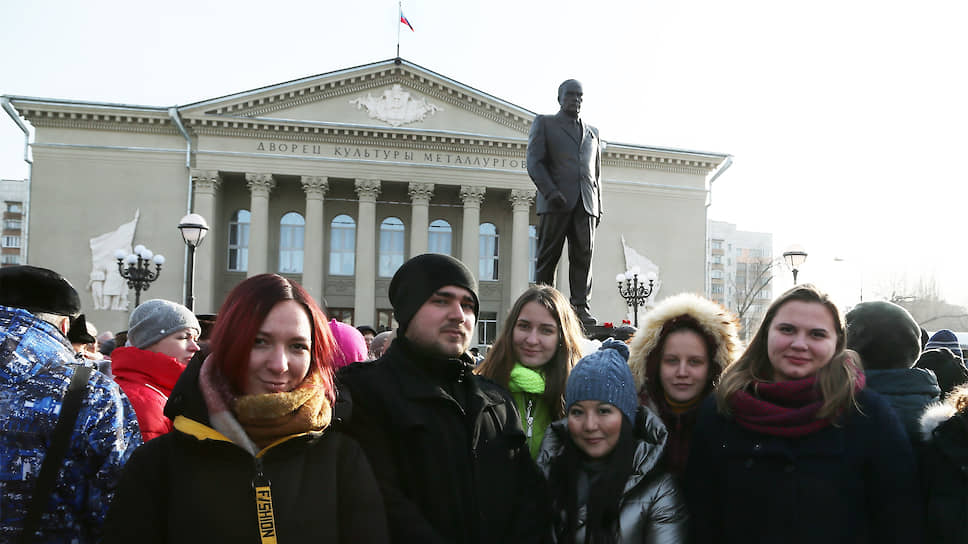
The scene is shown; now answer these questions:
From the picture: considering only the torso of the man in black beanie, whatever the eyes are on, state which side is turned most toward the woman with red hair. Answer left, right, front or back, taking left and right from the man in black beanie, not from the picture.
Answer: right

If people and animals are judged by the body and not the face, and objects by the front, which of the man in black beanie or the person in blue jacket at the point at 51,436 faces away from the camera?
the person in blue jacket

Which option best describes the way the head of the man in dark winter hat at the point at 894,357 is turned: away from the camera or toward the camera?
away from the camera

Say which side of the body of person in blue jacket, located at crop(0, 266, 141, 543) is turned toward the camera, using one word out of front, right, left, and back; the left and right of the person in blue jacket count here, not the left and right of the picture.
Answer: back

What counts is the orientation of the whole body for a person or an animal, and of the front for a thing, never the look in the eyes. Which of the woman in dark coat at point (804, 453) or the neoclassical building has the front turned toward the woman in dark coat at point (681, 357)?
the neoclassical building

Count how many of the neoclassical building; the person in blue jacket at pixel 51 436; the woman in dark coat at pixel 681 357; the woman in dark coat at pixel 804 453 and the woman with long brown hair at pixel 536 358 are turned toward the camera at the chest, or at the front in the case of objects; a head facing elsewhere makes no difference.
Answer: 4

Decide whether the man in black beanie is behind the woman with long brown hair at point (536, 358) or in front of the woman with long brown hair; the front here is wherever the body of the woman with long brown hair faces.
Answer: in front

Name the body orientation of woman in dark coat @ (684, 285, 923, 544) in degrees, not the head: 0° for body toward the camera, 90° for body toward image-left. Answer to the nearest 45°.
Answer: approximately 0°

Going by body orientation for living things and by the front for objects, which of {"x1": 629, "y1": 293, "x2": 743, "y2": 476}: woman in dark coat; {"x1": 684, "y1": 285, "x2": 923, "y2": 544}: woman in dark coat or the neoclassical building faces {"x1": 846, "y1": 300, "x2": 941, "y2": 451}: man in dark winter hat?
the neoclassical building

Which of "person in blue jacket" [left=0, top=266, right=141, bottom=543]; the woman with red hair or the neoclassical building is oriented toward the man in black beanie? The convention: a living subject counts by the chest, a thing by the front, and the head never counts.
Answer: the neoclassical building

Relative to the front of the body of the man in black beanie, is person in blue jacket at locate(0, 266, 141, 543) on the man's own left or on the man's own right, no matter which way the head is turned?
on the man's own right

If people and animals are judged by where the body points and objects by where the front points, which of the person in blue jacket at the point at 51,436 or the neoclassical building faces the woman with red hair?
the neoclassical building

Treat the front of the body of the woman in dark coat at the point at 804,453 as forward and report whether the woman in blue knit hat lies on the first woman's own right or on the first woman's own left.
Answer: on the first woman's own right

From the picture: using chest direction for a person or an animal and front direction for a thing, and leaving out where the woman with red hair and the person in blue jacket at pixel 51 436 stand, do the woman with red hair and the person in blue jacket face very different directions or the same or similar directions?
very different directions

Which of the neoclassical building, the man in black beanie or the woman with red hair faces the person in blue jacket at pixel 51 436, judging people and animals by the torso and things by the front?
the neoclassical building

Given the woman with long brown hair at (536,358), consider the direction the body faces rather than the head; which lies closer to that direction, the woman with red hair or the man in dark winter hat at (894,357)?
the woman with red hair
